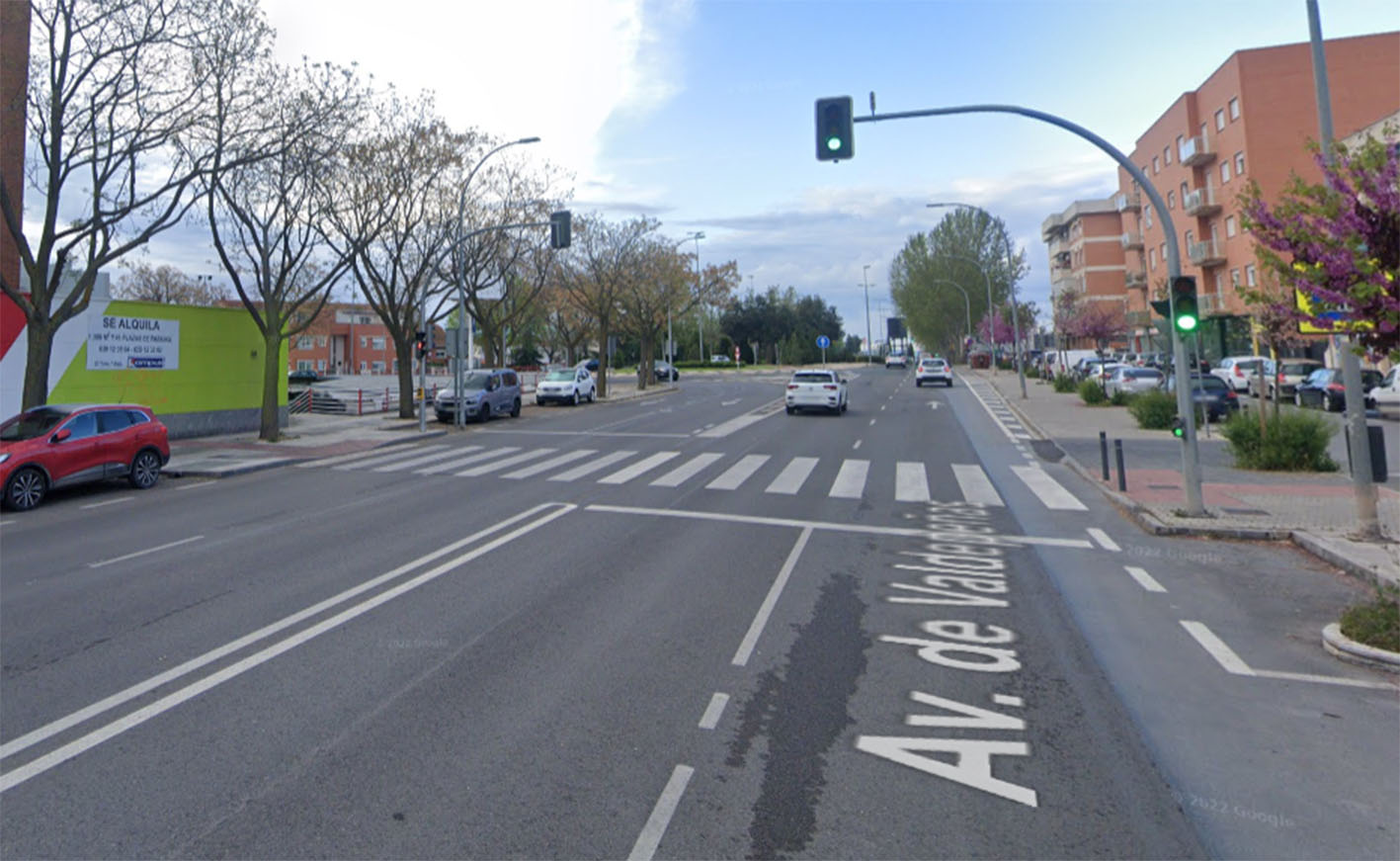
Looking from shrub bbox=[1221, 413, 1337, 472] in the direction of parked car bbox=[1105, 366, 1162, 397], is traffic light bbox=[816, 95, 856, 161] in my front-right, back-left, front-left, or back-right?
back-left

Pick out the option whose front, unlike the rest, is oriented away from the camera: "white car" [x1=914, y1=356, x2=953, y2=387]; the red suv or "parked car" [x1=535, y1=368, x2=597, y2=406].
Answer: the white car

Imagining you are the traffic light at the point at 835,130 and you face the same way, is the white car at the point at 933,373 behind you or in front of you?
behind

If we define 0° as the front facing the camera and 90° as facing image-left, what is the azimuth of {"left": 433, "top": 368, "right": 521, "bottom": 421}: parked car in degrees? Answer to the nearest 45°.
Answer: approximately 45°

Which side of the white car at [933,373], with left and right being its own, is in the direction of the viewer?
back

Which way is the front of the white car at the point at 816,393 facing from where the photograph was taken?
facing away from the viewer
